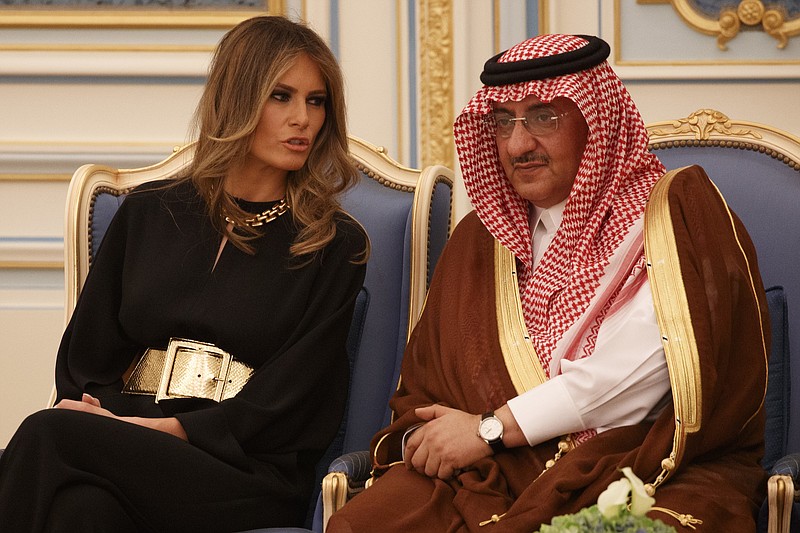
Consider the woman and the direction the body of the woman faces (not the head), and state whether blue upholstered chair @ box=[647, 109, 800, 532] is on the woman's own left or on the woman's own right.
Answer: on the woman's own left

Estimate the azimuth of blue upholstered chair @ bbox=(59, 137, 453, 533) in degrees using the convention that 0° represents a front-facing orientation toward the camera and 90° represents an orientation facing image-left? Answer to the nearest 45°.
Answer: approximately 45°

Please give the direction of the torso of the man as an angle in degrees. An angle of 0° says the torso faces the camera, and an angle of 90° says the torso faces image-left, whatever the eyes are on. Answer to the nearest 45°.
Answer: approximately 45°

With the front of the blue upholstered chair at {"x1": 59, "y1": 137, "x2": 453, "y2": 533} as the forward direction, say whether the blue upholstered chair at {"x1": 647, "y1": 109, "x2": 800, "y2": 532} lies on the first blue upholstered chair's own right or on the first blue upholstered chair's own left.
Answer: on the first blue upholstered chair's own left

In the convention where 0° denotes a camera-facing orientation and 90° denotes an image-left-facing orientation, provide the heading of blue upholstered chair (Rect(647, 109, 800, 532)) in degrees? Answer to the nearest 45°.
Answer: approximately 45°

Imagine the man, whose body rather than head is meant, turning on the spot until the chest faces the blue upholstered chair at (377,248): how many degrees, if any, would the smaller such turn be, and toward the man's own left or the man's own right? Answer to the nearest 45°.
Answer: approximately 90° to the man's own right

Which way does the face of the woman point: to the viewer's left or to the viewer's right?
to the viewer's right

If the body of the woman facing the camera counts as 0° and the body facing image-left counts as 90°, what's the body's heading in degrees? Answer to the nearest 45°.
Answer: approximately 45°

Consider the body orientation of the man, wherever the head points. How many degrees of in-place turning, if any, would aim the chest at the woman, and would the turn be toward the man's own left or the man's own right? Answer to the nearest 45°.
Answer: approximately 45° to the man's own right

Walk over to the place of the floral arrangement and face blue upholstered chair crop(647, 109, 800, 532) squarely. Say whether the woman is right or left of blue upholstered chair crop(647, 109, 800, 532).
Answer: left

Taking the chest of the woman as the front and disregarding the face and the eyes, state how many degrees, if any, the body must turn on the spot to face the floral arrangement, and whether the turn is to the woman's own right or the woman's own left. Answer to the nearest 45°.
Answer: approximately 45° to the woman's own left
